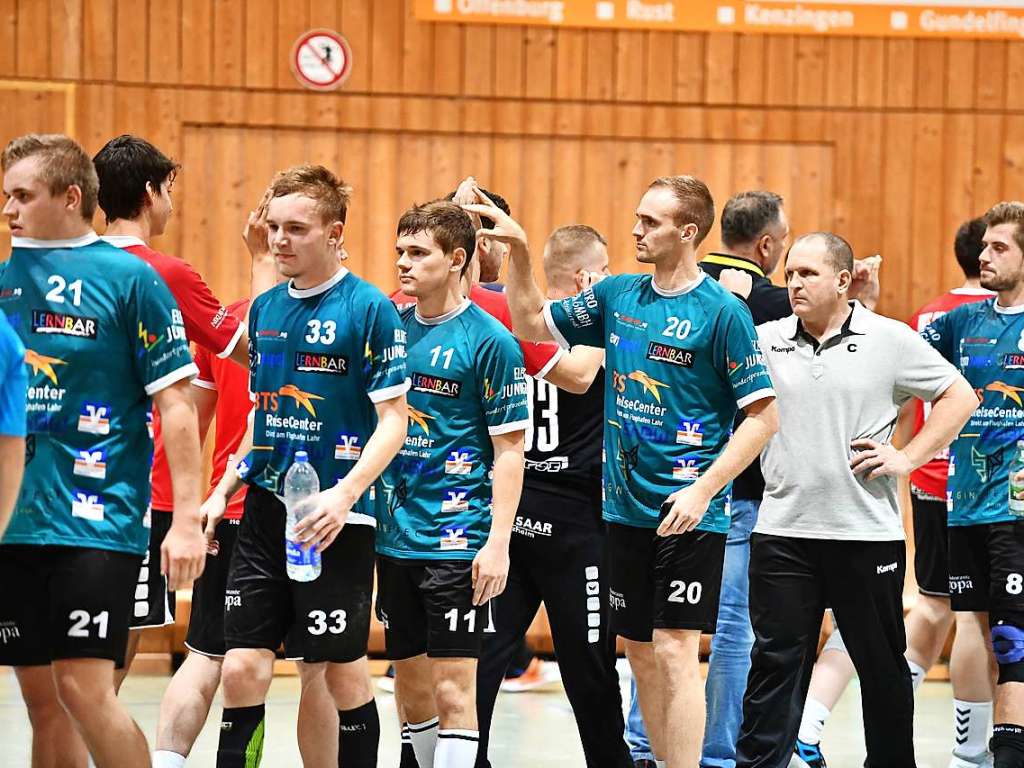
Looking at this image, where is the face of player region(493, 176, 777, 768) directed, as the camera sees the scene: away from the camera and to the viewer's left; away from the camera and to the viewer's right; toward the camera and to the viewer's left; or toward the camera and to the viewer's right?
toward the camera and to the viewer's left

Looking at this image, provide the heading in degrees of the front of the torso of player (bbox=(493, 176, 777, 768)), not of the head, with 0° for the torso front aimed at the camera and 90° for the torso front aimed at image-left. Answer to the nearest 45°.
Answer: approximately 45°
